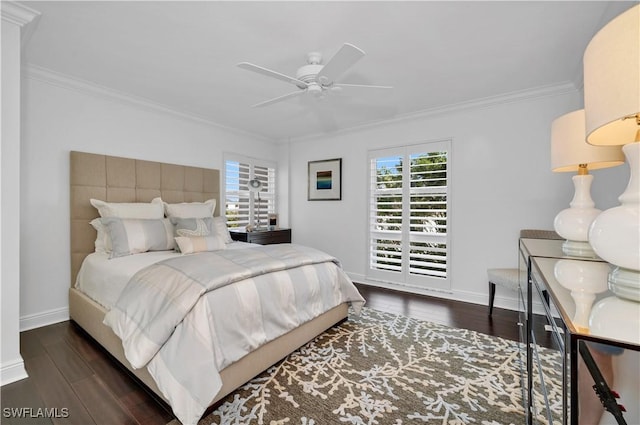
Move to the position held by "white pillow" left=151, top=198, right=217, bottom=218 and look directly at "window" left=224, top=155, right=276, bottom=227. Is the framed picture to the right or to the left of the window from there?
right

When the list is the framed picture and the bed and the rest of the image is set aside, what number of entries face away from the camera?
0

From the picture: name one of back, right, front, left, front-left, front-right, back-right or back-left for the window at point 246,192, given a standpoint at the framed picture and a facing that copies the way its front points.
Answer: front-right

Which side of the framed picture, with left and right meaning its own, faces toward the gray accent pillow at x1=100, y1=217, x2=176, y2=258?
front

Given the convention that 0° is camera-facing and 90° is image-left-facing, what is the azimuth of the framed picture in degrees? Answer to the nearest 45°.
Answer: approximately 45°

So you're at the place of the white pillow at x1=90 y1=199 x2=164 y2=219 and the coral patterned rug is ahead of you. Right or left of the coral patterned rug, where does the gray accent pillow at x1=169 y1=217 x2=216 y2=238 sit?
left

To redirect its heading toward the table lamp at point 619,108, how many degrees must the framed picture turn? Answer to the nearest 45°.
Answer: approximately 45° to its left

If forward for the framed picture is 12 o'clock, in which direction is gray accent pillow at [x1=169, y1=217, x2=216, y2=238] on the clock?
The gray accent pillow is roughly at 12 o'clock from the framed picture.

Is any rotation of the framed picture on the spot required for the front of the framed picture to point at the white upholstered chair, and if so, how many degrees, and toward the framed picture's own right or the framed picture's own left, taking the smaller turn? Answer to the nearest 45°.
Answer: approximately 90° to the framed picture's own left

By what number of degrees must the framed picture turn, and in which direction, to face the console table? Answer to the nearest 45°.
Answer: approximately 45° to its left

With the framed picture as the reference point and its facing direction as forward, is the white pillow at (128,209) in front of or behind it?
in front

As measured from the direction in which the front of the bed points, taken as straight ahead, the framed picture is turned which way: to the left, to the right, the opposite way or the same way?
to the right

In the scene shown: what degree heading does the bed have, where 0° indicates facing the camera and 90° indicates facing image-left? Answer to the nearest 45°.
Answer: approximately 315°

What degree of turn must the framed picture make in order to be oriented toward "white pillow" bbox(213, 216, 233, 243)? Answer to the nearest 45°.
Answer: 0° — it already faces it
